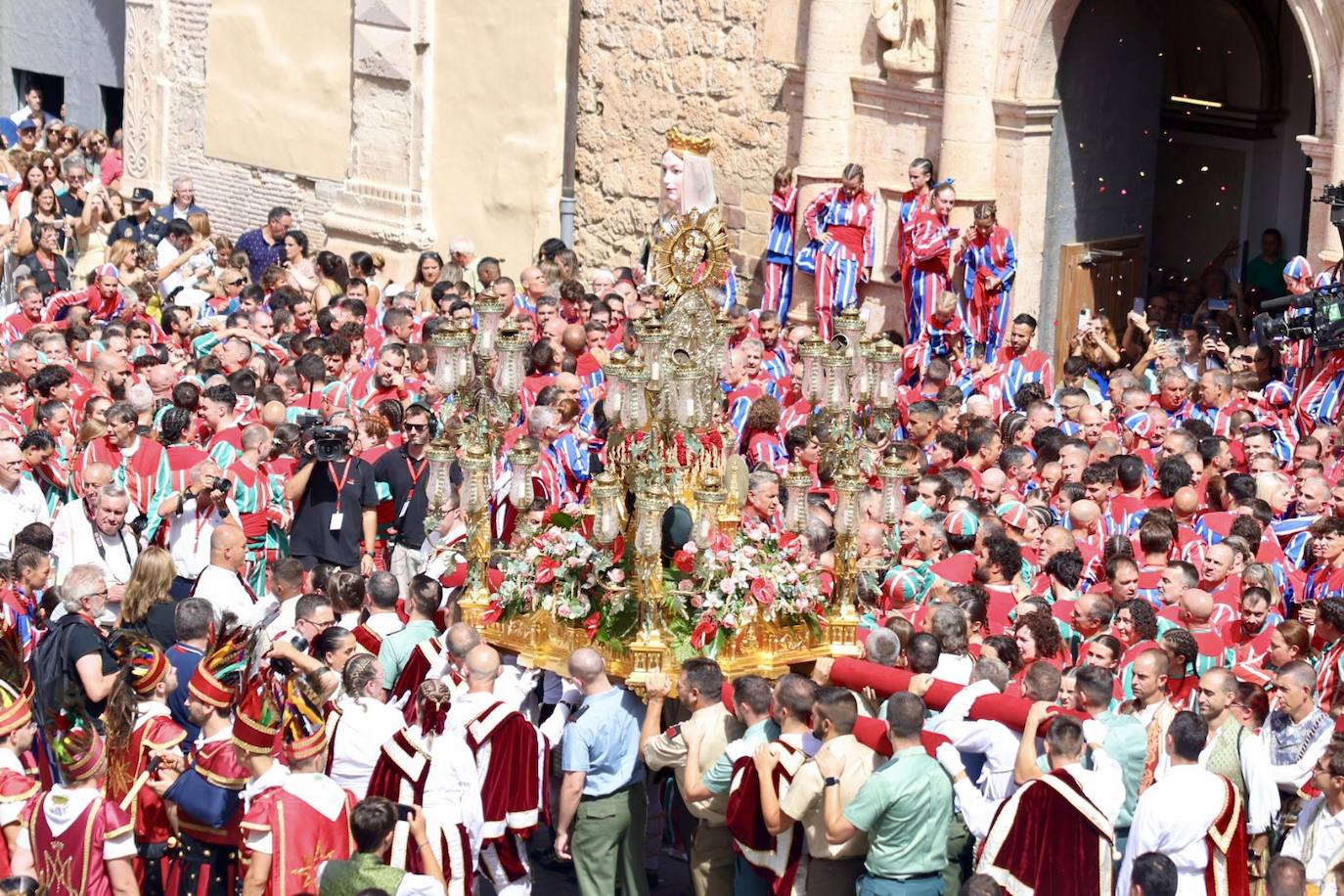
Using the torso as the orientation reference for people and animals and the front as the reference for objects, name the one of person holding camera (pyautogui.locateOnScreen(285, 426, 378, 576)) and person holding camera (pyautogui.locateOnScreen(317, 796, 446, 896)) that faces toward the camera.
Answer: person holding camera (pyautogui.locateOnScreen(285, 426, 378, 576))

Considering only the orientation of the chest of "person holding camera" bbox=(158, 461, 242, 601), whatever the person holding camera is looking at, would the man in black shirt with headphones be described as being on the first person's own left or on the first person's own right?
on the first person's own left

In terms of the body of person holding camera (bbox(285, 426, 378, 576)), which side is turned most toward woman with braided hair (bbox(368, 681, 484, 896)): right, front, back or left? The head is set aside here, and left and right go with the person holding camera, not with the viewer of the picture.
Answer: front

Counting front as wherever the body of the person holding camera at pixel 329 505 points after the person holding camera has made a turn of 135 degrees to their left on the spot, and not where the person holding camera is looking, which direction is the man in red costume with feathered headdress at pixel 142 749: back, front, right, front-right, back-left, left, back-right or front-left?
back-right

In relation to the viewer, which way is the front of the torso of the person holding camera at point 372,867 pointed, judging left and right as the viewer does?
facing away from the viewer and to the right of the viewer

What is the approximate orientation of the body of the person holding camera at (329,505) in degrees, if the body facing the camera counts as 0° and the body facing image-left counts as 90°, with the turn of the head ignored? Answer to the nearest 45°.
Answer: approximately 0°

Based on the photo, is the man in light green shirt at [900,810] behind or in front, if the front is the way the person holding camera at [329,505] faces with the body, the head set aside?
in front

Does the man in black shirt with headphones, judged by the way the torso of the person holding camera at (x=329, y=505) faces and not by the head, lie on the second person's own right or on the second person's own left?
on the second person's own left

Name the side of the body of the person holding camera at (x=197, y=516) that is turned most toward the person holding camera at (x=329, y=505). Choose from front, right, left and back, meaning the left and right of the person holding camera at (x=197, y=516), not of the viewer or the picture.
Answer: left

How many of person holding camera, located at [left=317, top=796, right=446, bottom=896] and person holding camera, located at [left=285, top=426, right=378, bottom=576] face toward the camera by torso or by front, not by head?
1

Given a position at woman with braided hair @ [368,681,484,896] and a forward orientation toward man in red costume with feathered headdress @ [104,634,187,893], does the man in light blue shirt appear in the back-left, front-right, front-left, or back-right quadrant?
back-right
